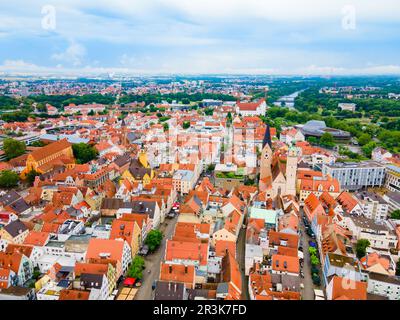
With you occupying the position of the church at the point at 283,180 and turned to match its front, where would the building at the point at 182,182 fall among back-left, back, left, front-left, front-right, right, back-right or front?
right

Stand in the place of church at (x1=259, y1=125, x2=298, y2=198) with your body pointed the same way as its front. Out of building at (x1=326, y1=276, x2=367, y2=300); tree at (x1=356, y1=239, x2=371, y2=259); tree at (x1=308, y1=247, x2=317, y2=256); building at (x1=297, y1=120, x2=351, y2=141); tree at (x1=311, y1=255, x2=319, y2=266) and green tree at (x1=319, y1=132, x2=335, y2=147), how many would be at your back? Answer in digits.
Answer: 2

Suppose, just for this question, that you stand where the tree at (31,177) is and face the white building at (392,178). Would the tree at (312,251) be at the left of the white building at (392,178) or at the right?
right

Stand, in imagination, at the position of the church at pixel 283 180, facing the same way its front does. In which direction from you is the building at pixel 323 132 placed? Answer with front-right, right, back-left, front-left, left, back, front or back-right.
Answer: back

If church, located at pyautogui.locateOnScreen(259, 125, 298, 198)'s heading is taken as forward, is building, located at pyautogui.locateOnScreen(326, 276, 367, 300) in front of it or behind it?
in front

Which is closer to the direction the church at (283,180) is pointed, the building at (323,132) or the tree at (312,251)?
the tree

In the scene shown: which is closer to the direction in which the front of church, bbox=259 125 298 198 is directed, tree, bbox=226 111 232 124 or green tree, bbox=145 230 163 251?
the green tree

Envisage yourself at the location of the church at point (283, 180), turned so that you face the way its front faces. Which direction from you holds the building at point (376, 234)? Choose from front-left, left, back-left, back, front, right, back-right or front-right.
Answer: front-left

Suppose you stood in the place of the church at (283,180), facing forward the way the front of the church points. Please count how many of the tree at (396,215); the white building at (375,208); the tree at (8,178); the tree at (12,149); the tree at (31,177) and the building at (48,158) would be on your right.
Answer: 4
